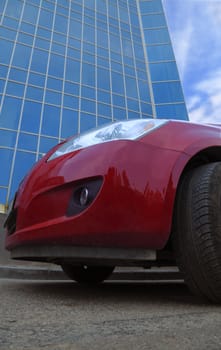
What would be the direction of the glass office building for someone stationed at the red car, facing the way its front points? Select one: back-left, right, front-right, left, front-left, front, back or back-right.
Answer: back-right

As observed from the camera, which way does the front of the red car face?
facing the viewer and to the left of the viewer
